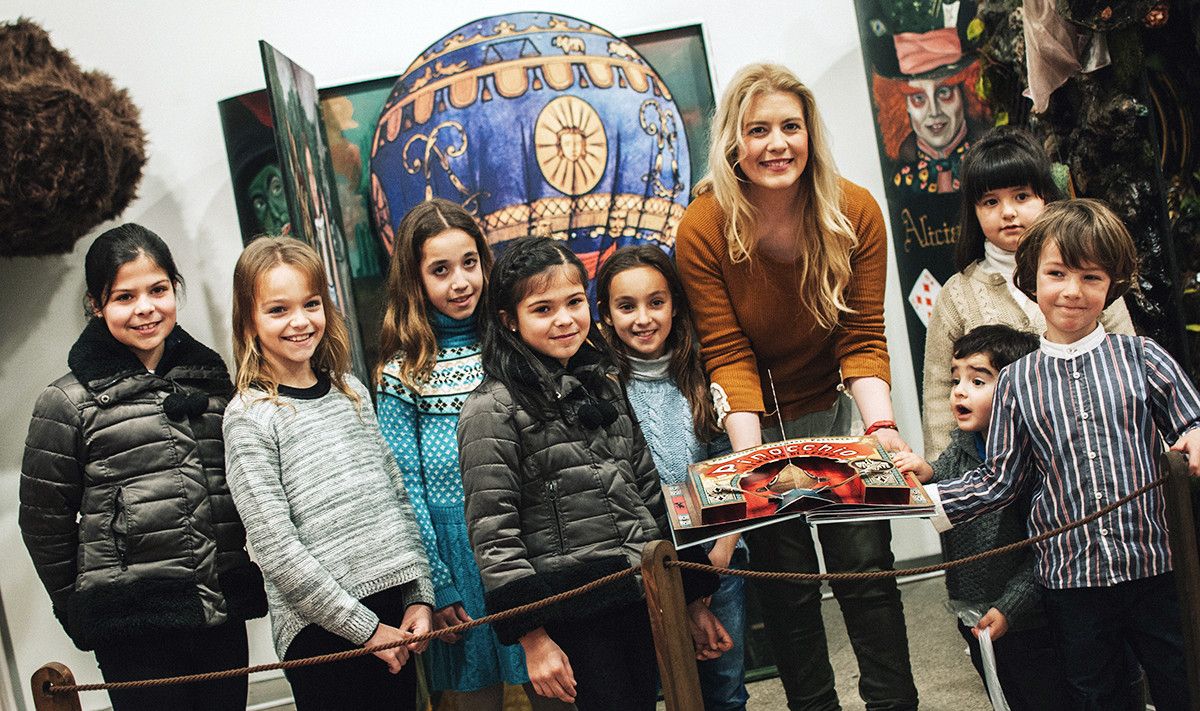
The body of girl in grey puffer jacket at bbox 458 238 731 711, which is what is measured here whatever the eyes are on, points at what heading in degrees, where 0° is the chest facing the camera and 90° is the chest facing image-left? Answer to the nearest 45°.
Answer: approximately 315°

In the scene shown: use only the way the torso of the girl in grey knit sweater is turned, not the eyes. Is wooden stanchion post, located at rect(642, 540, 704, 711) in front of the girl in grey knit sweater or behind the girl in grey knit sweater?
in front

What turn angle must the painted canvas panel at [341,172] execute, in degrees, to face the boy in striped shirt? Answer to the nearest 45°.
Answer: approximately 45° to its left

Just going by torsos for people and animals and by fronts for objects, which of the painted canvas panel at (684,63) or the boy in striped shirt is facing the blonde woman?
the painted canvas panel

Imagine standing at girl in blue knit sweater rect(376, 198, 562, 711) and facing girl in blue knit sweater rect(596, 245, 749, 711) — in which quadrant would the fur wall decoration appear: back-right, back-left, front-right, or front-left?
back-left

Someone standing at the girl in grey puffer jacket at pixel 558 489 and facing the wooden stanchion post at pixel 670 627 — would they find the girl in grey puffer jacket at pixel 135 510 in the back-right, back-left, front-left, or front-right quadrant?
back-right
